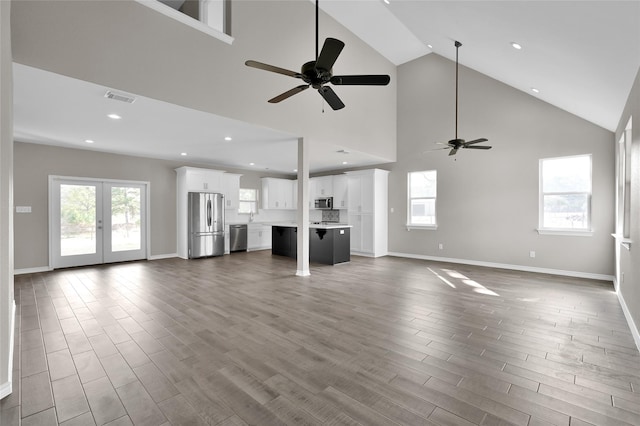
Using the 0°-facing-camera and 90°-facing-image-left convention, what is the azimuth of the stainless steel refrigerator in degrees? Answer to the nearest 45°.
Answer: approximately 315°

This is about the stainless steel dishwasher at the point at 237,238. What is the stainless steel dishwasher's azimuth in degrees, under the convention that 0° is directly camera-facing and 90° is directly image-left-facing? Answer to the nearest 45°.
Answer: approximately 315°

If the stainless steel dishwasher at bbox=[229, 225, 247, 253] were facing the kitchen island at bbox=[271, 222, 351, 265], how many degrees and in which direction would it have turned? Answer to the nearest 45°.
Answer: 0° — it already faces it

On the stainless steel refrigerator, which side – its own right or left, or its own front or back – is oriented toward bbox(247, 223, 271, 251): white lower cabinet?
left
